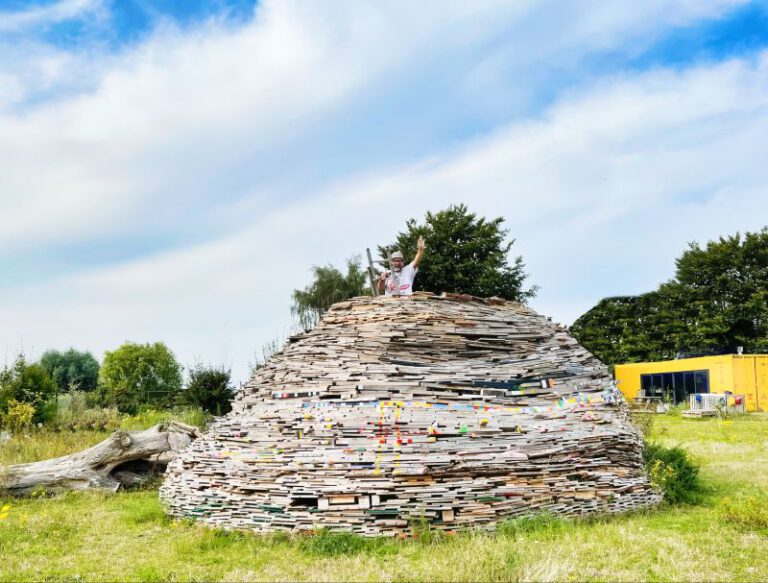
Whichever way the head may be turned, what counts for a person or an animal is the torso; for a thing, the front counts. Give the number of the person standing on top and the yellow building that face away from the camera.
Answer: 0

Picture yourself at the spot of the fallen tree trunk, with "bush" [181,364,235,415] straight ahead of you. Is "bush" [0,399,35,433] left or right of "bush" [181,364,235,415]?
left

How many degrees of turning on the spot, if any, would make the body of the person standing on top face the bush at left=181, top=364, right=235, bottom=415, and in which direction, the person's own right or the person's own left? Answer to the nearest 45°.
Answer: approximately 135° to the person's own right

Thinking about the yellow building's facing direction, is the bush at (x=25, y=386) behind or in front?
in front

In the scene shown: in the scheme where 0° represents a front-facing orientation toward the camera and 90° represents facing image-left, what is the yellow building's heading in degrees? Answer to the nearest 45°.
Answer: approximately 45°

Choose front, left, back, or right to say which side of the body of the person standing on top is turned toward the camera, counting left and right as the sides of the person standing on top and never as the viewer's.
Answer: front

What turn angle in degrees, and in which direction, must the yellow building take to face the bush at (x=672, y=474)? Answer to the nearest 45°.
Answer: approximately 45° to its left

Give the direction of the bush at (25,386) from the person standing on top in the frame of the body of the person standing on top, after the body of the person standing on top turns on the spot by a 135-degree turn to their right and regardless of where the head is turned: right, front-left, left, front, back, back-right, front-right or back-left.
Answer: front

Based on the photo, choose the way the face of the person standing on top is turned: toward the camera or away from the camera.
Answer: toward the camera
